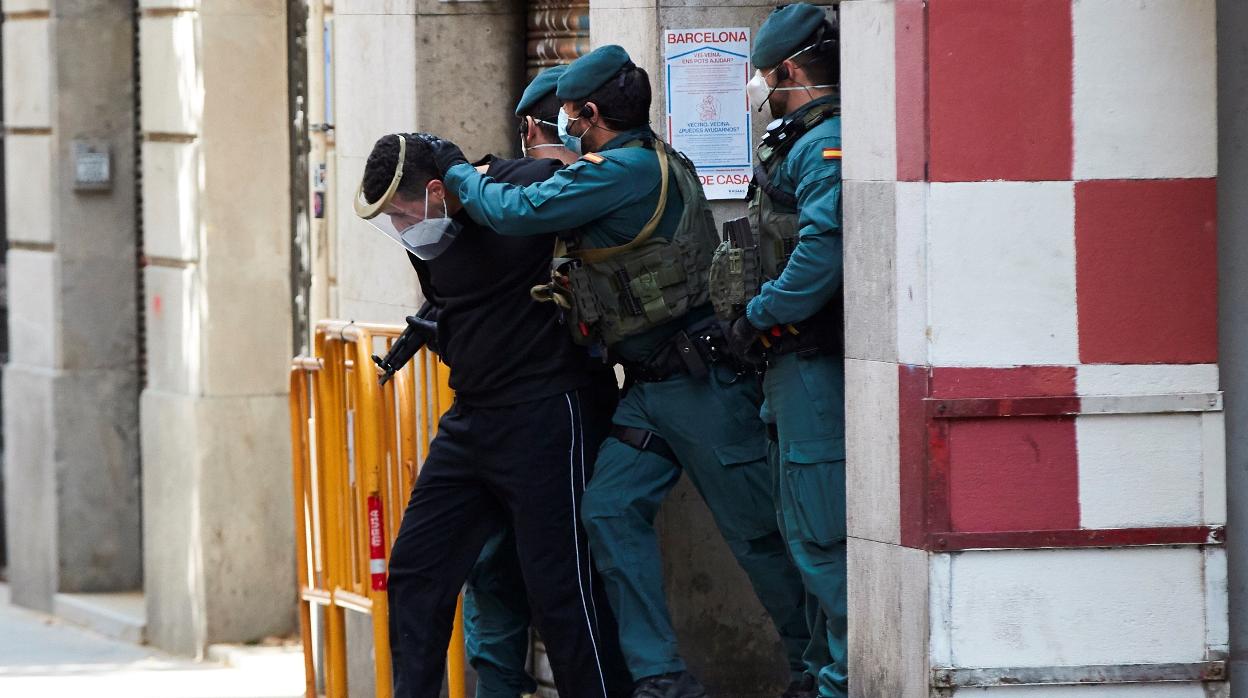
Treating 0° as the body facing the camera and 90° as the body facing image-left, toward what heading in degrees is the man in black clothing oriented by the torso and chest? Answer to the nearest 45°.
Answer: approximately 45°

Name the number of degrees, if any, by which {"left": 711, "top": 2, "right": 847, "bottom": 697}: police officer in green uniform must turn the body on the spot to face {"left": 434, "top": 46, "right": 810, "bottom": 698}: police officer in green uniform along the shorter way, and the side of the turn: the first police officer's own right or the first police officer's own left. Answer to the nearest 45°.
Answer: approximately 45° to the first police officer's own right

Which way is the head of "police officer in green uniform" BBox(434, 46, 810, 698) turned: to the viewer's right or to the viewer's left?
to the viewer's left

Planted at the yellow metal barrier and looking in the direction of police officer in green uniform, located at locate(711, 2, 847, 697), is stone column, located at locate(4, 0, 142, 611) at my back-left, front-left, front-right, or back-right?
back-left

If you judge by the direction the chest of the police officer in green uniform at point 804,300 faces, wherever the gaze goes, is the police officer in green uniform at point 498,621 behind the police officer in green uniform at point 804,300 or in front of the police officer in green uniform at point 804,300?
in front

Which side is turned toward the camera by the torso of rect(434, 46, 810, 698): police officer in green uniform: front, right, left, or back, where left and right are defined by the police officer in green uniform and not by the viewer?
left

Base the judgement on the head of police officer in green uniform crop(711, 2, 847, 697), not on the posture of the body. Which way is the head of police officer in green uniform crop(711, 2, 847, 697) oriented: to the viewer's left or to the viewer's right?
to the viewer's left

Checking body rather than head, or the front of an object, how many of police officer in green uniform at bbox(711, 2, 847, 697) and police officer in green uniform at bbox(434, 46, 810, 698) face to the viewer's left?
2

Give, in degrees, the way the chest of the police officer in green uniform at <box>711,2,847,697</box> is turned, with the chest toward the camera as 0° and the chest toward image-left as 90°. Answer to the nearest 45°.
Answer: approximately 90°
